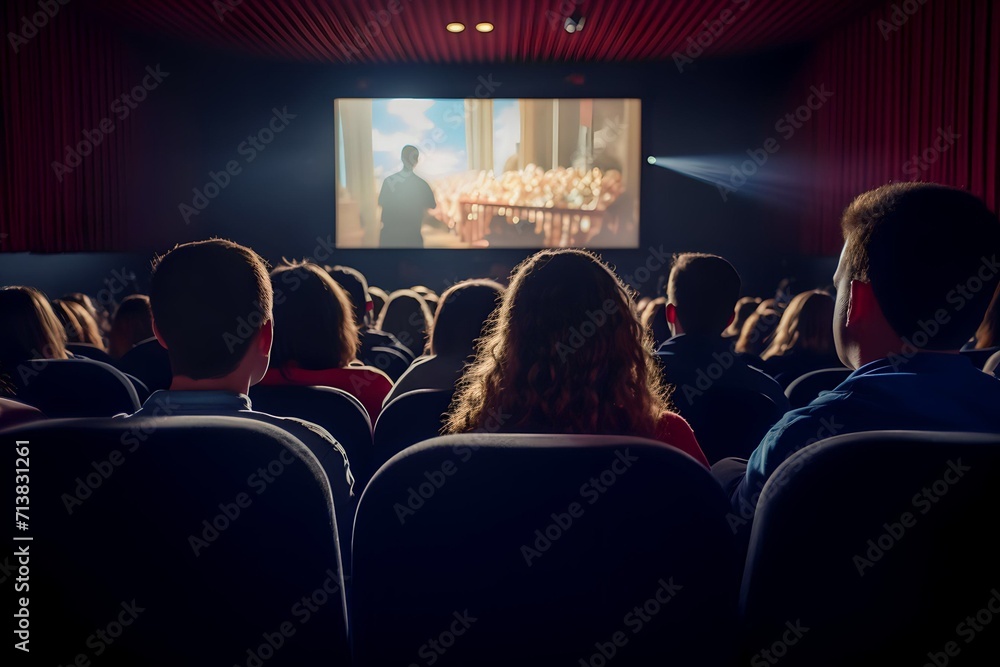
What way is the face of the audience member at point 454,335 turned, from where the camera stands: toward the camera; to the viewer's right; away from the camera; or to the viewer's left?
away from the camera

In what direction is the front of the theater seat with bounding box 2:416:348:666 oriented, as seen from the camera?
facing away from the viewer

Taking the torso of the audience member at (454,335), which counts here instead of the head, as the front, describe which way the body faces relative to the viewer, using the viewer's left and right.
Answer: facing away from the viewer

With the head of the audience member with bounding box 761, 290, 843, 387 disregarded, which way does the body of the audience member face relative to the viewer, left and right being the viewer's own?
facing away from the viewer

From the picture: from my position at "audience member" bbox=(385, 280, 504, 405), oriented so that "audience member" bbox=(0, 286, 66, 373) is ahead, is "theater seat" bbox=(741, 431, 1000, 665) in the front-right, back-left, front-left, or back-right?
back-left

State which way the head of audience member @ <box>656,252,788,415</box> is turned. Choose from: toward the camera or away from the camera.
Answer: away from the camera

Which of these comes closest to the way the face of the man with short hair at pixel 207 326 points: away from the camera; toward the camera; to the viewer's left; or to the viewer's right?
away from the camera

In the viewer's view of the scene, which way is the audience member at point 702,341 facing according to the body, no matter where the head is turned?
away from the camera

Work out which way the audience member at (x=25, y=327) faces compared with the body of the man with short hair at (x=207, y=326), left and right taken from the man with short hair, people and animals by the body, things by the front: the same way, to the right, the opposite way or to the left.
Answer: the same way

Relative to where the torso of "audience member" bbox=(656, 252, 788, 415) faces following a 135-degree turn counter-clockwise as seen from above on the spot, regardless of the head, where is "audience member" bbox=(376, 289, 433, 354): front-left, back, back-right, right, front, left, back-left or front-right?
right

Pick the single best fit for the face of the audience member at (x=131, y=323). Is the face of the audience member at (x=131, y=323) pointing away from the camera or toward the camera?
away from the camera

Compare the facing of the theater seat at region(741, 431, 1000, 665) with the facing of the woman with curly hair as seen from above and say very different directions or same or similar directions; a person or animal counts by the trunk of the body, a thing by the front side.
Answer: same or similar directions

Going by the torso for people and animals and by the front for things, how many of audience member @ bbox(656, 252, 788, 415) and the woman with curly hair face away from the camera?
2

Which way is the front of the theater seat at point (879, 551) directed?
away from the camera

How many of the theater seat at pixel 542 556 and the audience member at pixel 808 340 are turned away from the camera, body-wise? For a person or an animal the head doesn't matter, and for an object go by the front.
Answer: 2

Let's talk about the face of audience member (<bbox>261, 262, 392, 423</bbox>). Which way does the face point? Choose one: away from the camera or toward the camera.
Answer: away from the camera

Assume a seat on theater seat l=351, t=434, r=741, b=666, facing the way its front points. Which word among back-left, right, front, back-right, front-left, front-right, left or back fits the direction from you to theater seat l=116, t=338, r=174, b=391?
front-left

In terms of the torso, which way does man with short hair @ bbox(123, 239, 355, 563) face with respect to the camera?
away from the camera

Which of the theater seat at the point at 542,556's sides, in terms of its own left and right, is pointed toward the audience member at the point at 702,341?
front
